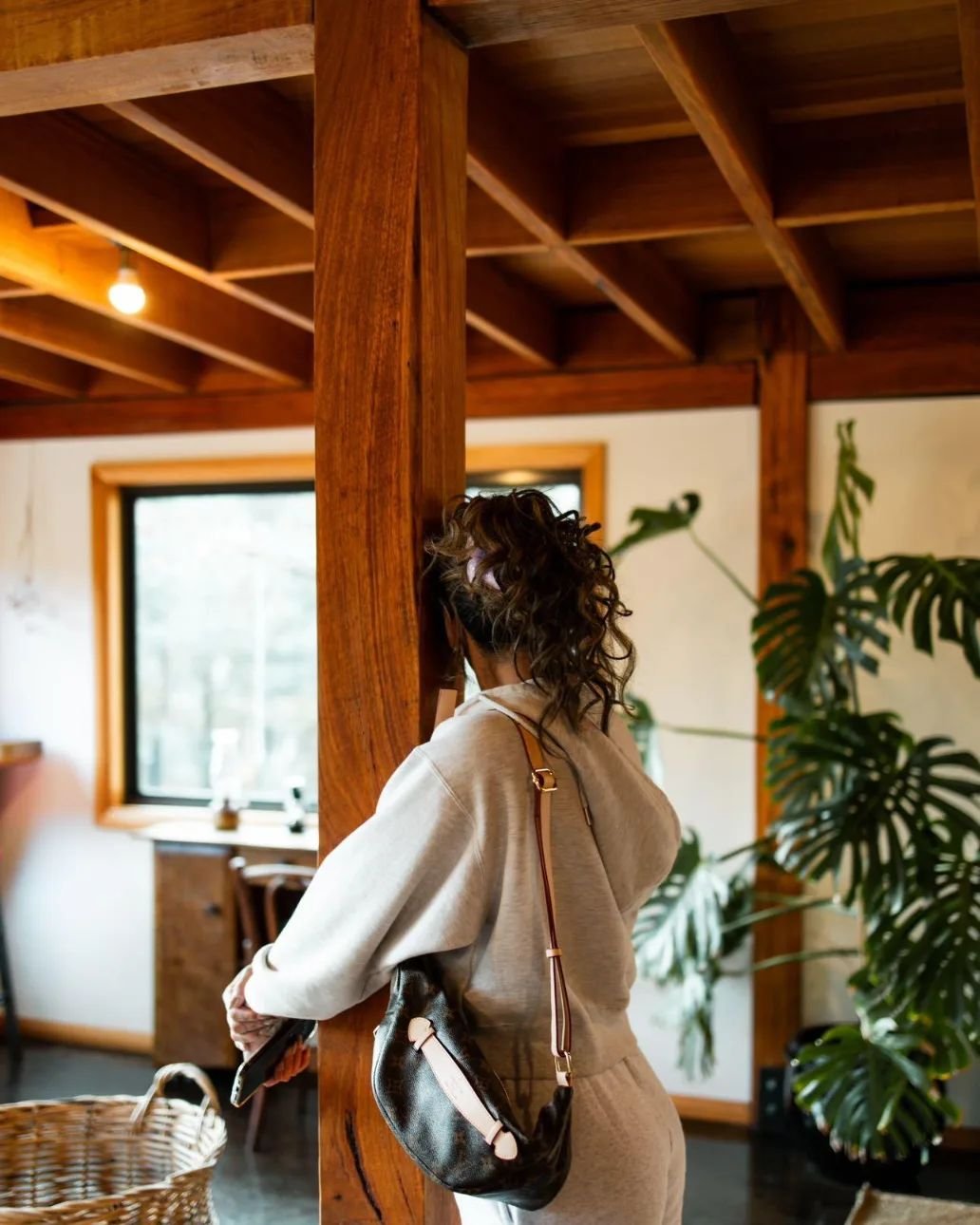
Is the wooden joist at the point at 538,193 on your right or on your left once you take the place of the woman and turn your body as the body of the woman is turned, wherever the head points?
on your right

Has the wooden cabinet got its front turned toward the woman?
yes

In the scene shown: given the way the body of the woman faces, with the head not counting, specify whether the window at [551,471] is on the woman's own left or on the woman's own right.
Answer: on the woman's own right

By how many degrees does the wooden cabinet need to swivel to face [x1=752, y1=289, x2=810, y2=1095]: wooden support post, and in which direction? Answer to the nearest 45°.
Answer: approximately 90° to its left

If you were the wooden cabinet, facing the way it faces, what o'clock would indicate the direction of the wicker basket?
The wicker basket is roughly at 12 o'clock from the wooden cabinet.

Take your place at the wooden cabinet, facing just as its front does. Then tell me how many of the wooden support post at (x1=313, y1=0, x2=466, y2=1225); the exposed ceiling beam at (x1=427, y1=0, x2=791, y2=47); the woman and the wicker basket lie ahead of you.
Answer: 4

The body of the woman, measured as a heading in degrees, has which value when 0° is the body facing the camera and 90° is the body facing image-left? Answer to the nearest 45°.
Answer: approximately 135°

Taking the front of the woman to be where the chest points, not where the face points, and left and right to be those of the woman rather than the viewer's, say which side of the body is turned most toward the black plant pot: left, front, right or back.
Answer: right

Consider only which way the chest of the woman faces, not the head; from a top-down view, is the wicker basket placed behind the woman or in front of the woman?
in front

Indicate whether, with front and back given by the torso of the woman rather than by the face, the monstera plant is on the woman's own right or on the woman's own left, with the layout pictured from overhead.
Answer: on the woman's own right
